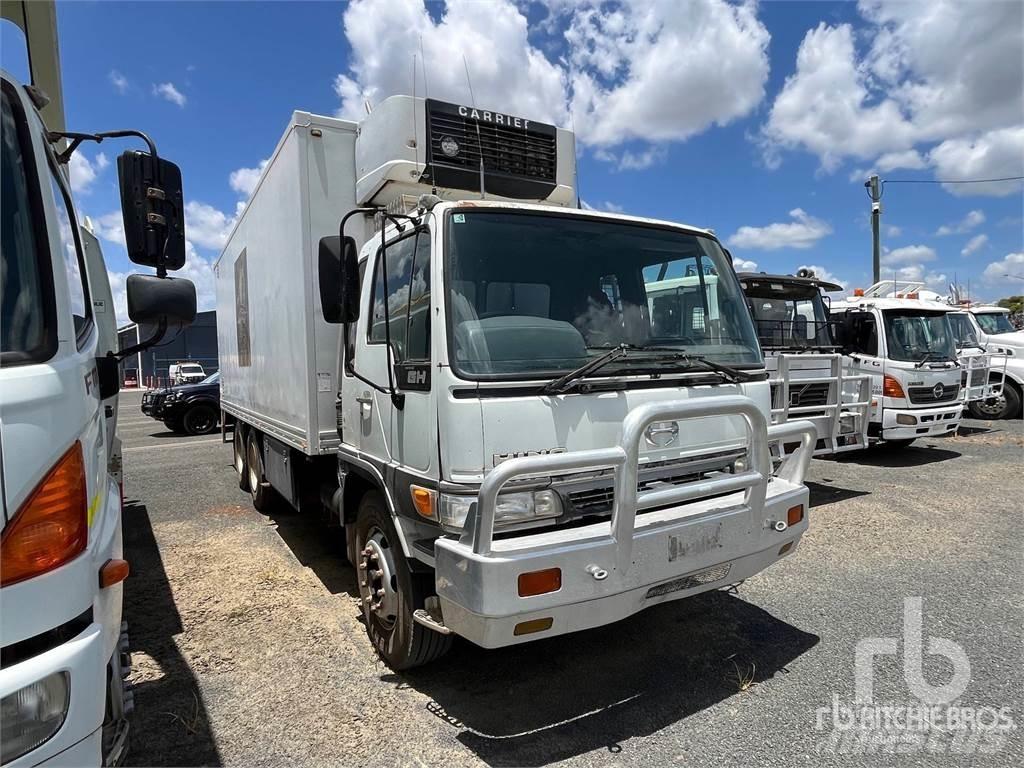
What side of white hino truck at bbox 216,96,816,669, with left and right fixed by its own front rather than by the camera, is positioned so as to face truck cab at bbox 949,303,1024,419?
left

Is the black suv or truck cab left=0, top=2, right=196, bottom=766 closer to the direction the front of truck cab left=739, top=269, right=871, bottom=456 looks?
the truck cab

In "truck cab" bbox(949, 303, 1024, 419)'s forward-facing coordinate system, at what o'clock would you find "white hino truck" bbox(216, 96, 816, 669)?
The white hino truck is roughly at 2 o'clock from the truck cab.

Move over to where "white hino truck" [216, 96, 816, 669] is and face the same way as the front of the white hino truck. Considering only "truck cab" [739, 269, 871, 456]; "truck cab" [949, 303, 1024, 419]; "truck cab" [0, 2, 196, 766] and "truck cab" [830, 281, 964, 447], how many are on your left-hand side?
3

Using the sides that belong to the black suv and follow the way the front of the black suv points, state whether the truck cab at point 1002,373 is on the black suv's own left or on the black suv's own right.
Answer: on the black suv's own left

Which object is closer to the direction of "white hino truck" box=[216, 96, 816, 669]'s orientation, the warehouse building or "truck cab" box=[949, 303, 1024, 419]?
the truck cab

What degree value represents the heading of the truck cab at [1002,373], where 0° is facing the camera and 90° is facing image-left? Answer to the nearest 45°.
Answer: approximately 315°

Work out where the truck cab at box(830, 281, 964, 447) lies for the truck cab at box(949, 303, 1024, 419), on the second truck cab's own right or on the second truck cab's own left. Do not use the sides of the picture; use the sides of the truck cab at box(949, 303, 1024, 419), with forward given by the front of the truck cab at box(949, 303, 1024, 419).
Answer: on the second truck cab's own right

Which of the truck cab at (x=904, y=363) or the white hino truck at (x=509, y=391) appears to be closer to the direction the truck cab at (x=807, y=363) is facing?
the white hino truck

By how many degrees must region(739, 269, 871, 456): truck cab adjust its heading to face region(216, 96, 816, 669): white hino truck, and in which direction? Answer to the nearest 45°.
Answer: approximately 45° to its right
